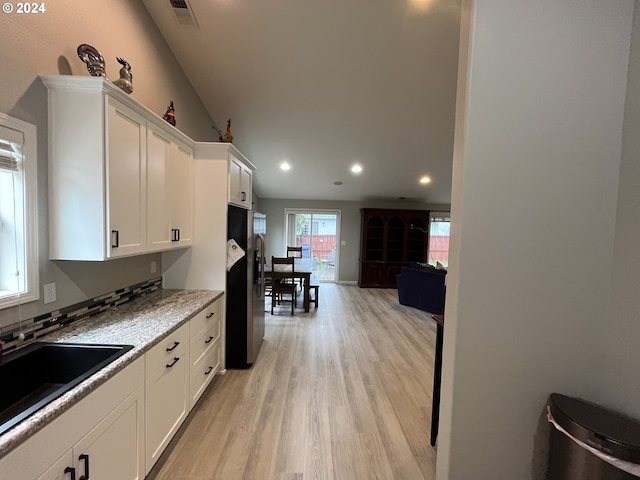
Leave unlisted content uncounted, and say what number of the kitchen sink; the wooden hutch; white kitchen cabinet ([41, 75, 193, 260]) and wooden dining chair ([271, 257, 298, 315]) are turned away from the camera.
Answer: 1

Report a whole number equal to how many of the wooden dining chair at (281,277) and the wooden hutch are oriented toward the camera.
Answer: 1

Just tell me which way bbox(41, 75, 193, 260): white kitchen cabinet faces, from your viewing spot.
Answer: facing the viewer and to the right of the viewer

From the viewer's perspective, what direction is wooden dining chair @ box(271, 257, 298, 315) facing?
away from the camera

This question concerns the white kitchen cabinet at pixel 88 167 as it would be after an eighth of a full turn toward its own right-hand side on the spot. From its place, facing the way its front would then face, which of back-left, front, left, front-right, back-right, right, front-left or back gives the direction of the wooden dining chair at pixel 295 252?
back-left

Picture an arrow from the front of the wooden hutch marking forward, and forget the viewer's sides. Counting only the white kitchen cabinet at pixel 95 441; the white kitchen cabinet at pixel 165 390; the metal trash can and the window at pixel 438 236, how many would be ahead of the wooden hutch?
3

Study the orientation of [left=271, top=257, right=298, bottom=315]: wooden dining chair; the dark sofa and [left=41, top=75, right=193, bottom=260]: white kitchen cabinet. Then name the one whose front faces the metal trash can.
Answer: the white kitchen cabinet

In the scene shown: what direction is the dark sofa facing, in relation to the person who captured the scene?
facing away from the viewer and to the right of the viewer

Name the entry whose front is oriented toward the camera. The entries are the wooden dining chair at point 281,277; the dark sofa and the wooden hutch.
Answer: the wooden hutch

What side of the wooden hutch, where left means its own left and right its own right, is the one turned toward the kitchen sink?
front

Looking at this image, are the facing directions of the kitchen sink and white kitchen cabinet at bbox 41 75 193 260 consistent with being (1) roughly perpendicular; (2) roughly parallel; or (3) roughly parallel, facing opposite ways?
roughly parallel

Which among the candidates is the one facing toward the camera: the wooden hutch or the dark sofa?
the wooden hutch

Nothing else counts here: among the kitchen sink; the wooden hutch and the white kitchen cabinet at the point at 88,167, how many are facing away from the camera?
0

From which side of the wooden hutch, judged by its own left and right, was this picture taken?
front

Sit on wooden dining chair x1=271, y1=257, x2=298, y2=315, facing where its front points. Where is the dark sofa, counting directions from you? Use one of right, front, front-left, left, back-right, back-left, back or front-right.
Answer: right
